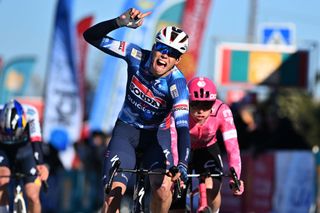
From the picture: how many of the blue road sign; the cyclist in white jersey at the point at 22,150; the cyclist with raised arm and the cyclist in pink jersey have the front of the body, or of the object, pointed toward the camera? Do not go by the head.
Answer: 4

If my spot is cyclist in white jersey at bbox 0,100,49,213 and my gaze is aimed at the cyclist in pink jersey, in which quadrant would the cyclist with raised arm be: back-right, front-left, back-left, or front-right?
front-right

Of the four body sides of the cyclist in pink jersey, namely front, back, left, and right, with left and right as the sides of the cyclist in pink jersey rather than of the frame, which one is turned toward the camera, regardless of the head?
front

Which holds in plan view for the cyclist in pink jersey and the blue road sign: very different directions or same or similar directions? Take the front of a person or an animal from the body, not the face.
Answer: same or similar directions

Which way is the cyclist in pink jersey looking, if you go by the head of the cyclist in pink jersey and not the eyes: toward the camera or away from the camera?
toward the camera

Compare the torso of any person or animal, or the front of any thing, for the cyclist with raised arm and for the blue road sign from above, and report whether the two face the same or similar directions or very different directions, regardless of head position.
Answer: same or similar directions

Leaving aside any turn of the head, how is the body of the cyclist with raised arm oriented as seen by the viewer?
toward the camera

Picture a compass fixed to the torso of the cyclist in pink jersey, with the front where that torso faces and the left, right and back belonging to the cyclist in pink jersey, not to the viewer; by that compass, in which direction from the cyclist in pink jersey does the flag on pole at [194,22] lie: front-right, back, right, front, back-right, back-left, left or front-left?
back

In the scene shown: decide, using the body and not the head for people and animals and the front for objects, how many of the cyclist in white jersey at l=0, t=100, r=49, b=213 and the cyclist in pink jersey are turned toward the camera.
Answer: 2

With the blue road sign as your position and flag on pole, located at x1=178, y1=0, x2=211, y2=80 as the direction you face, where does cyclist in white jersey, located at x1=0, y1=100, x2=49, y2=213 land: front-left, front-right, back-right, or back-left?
front-left

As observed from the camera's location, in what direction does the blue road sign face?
facing the viewer

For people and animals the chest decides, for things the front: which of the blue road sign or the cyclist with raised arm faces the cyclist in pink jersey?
the blue road sign
